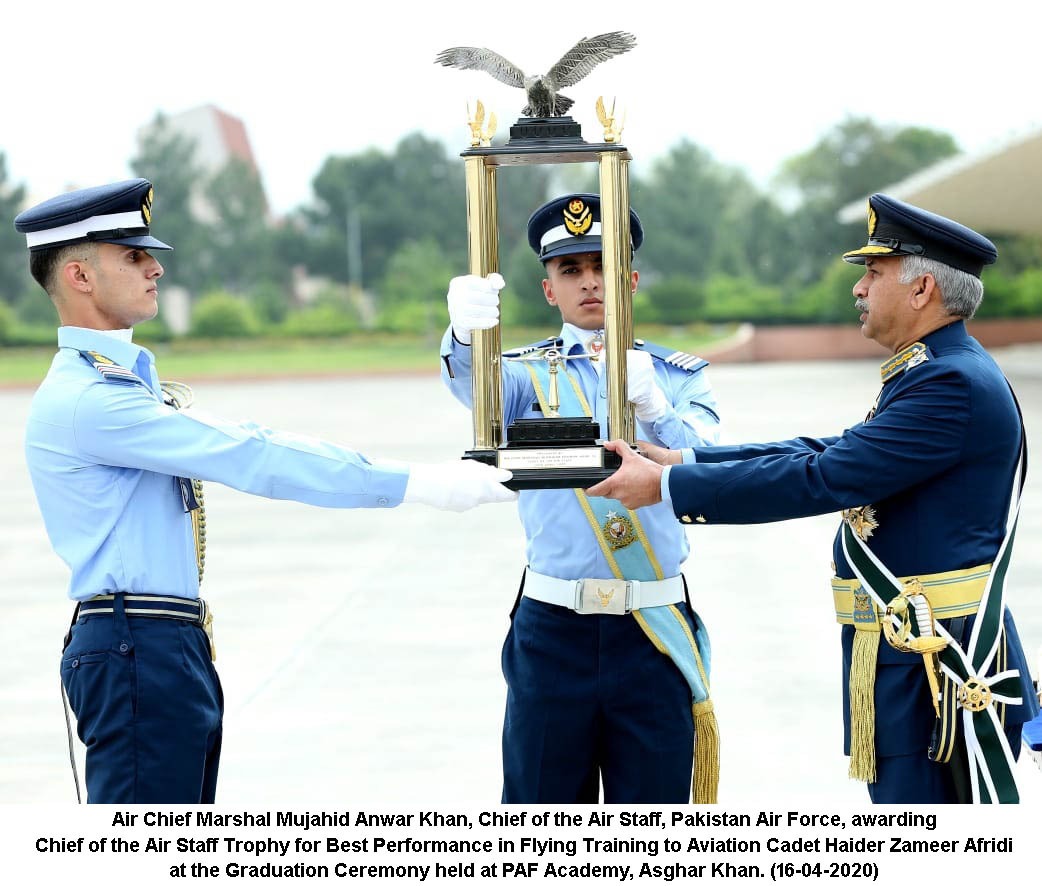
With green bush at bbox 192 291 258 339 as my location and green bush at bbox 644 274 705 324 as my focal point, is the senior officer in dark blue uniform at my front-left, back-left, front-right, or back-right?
front-right

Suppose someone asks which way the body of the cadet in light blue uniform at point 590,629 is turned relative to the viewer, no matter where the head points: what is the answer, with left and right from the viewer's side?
facing the viewer

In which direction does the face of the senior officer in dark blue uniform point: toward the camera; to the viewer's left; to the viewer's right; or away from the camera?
to the viewer's left

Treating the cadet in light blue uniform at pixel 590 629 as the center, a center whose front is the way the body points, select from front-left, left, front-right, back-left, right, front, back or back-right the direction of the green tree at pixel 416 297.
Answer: back

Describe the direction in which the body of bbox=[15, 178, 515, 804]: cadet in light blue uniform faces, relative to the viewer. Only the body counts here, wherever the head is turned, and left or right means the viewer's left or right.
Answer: facing to the right of the viewer

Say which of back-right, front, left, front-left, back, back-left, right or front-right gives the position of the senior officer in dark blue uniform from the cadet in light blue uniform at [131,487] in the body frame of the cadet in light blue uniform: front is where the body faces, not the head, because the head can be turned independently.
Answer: front

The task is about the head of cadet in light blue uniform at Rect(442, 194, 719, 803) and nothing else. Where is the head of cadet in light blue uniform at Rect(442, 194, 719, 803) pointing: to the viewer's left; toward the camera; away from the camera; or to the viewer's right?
toward the camera

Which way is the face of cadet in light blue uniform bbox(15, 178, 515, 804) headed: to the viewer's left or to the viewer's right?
to the viewer's right

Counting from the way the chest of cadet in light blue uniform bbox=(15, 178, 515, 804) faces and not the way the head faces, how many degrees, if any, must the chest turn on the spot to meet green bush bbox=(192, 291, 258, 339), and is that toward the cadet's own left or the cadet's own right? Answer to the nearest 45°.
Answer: approximately 90° to the cadet's own left

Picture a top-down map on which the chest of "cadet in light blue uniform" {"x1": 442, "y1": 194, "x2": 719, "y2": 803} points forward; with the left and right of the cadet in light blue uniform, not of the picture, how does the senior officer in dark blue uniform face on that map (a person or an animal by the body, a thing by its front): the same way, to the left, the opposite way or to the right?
to the right

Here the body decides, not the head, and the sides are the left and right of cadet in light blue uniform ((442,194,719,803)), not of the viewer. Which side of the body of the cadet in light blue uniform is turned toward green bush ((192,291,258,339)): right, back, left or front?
back

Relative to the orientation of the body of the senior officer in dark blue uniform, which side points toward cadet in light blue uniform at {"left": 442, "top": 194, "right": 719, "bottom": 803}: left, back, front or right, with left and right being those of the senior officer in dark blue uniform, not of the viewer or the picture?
front

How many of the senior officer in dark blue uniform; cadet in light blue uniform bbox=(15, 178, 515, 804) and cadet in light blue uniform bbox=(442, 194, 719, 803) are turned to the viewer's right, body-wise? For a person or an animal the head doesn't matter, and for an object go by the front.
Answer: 1

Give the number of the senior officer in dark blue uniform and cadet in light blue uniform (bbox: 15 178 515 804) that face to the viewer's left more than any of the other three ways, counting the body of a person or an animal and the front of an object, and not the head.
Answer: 1

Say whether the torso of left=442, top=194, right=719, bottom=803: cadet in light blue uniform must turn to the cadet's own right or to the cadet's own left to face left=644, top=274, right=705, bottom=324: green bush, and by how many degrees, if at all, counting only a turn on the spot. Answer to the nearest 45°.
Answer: approximately 180°

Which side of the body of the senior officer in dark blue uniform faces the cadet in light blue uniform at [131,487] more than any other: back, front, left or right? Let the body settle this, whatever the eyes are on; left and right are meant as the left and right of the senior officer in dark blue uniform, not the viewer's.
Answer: front

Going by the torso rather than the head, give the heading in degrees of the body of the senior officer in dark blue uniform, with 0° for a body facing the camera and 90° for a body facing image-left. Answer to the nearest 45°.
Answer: approximately 90°
